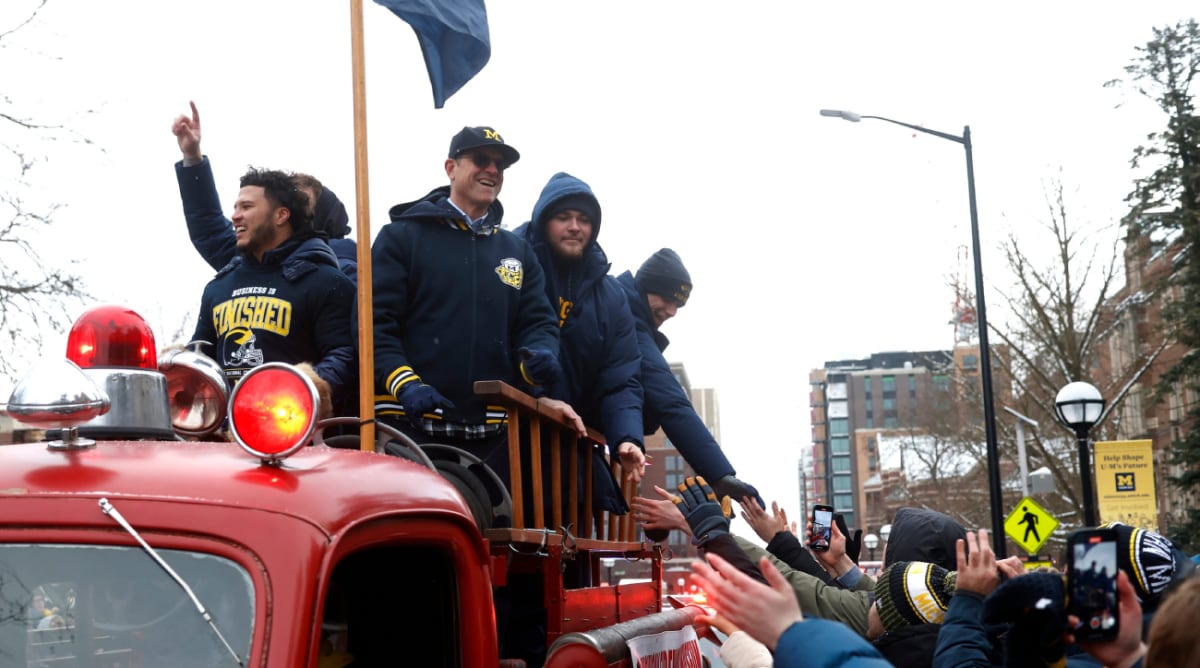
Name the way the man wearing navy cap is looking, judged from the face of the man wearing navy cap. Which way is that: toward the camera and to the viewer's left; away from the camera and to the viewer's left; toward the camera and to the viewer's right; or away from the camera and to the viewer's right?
toward the camera and to the viewer's right

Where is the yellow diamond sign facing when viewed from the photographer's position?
facing the viewer

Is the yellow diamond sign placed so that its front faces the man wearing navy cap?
yes

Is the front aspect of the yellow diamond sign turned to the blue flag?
yes

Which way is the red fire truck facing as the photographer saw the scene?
facing the viewer and to the left of the viewer

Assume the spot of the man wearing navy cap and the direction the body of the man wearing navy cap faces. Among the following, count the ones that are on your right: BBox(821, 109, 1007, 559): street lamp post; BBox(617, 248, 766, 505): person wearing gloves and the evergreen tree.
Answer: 0

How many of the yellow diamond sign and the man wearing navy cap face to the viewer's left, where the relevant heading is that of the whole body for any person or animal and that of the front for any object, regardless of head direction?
0

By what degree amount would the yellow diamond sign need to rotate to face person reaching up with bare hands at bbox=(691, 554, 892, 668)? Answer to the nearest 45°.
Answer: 0° — it already faces them

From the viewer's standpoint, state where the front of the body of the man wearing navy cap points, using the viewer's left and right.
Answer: facing the viewer and to the right of the viewer

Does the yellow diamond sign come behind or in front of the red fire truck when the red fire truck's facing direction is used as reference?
behind

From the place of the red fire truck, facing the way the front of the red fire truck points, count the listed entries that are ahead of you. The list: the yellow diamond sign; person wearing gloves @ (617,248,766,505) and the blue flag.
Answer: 0

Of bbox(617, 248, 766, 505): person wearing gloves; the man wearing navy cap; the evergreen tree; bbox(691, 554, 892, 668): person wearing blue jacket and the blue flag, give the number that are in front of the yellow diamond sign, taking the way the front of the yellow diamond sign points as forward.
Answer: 4

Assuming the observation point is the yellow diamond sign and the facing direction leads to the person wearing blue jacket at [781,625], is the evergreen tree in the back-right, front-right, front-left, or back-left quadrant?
back-left
